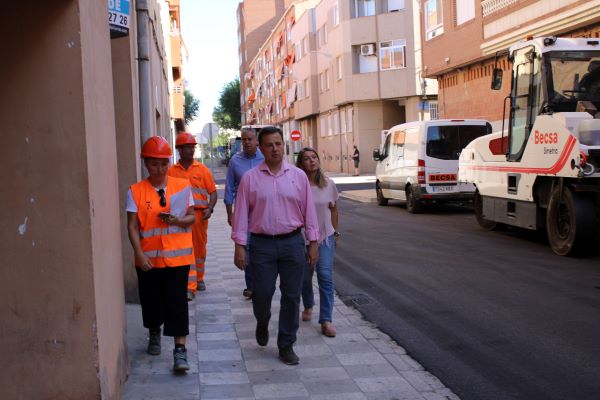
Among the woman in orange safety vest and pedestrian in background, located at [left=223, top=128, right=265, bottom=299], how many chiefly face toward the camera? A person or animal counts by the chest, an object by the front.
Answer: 2

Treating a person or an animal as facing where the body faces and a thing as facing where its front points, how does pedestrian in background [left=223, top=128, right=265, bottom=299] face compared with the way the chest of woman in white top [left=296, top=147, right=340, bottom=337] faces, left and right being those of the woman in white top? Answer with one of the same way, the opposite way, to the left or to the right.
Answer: the same way

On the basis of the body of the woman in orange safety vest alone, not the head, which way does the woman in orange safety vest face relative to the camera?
toward the camera

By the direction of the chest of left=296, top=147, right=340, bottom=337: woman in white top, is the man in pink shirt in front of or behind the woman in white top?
in front

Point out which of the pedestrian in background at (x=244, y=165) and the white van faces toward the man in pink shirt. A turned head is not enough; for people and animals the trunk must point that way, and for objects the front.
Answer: the pedestrian in background

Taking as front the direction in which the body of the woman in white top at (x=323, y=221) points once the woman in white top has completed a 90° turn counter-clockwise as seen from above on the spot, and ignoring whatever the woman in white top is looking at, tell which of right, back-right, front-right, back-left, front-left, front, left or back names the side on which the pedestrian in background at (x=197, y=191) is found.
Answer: back-left

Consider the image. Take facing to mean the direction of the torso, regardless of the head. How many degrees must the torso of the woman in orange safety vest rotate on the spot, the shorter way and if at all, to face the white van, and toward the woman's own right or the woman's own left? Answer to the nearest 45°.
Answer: approximately 135° to the woman's own left

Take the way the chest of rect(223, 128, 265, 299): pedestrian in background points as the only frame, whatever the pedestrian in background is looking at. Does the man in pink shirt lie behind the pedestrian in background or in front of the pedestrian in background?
in front

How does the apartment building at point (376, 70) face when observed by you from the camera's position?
facing the viewer and to the left of the viewer

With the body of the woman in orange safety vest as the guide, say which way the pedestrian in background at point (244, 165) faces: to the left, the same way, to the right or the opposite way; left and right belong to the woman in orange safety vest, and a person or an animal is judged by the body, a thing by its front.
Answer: the same way

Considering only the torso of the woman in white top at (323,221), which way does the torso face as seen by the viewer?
toward the camera

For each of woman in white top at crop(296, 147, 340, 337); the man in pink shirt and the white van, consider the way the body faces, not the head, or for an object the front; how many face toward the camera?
2

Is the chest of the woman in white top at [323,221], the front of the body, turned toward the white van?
no

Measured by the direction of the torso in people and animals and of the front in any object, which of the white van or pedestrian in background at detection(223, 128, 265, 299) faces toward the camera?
the pedestrian in background

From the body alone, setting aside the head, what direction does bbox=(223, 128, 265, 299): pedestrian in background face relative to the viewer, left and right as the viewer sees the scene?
facing the viewer

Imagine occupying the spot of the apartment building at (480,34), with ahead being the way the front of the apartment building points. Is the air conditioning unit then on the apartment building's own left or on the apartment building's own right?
on the apartment building's own right

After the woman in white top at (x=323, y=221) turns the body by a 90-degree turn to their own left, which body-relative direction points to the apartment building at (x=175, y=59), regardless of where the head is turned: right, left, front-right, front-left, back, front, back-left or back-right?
left

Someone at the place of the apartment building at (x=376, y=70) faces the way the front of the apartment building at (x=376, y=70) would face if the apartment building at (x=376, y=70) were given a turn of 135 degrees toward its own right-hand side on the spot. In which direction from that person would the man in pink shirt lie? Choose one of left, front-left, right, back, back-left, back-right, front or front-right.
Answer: back

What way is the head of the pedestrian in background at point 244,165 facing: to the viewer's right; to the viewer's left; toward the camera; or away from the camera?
toward the camera
